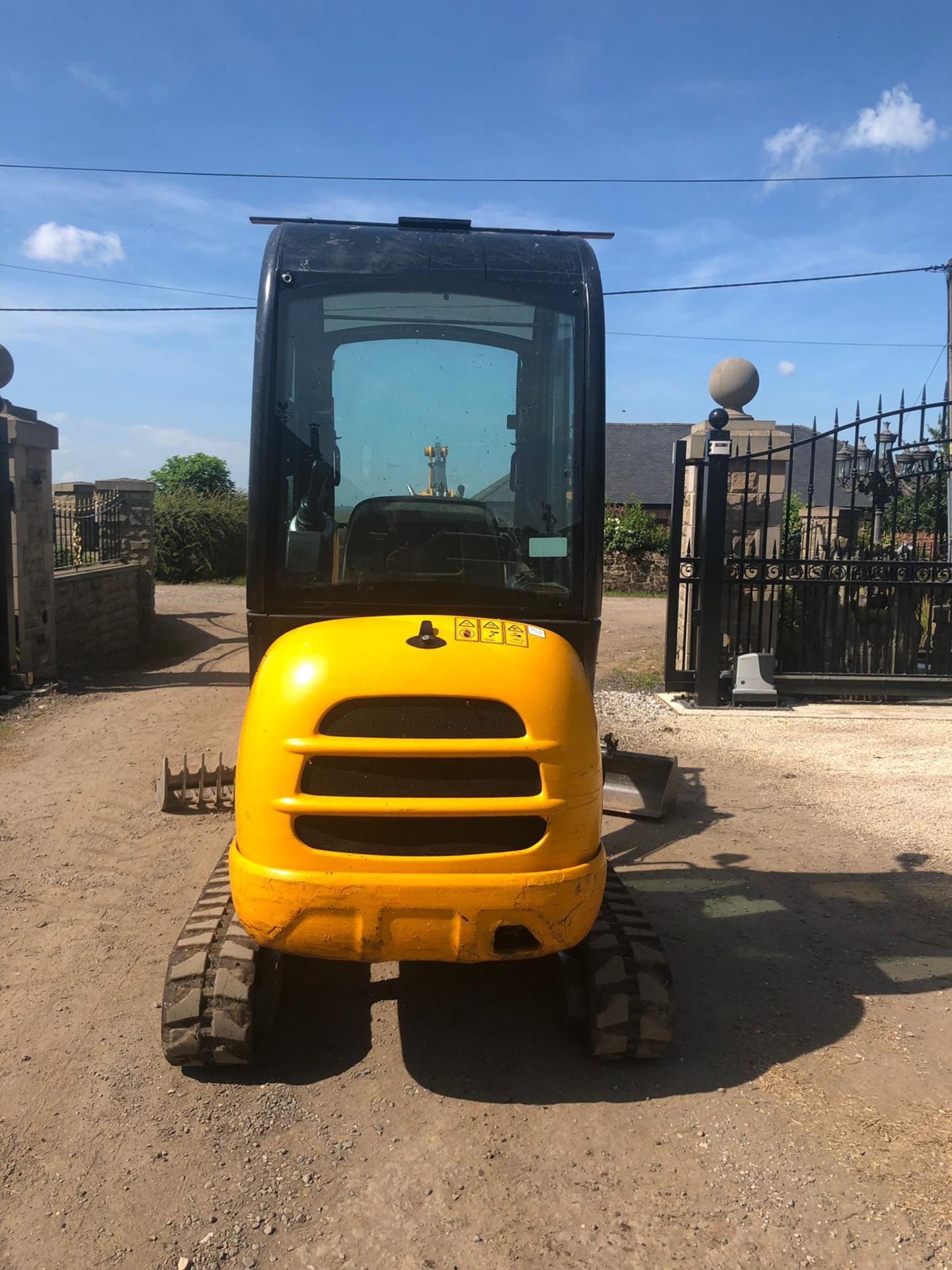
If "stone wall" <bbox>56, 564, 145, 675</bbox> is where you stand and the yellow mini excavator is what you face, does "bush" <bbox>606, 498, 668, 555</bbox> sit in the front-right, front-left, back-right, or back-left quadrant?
back-left

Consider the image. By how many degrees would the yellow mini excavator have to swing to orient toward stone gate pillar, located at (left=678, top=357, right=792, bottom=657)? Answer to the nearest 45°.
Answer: approximately 45° to its right

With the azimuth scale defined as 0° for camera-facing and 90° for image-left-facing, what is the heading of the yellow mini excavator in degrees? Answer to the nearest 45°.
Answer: approximately 180°

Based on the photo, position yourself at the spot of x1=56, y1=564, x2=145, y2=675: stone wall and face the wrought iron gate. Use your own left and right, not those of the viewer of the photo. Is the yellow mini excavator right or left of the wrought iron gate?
right

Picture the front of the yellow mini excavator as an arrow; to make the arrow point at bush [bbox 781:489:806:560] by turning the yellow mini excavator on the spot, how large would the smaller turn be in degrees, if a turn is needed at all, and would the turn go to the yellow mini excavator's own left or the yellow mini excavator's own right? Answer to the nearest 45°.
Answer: approximately 45° to the yellow mini excavator's own right

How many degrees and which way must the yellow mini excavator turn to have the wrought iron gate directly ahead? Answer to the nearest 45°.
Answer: approximately 45° to its right
